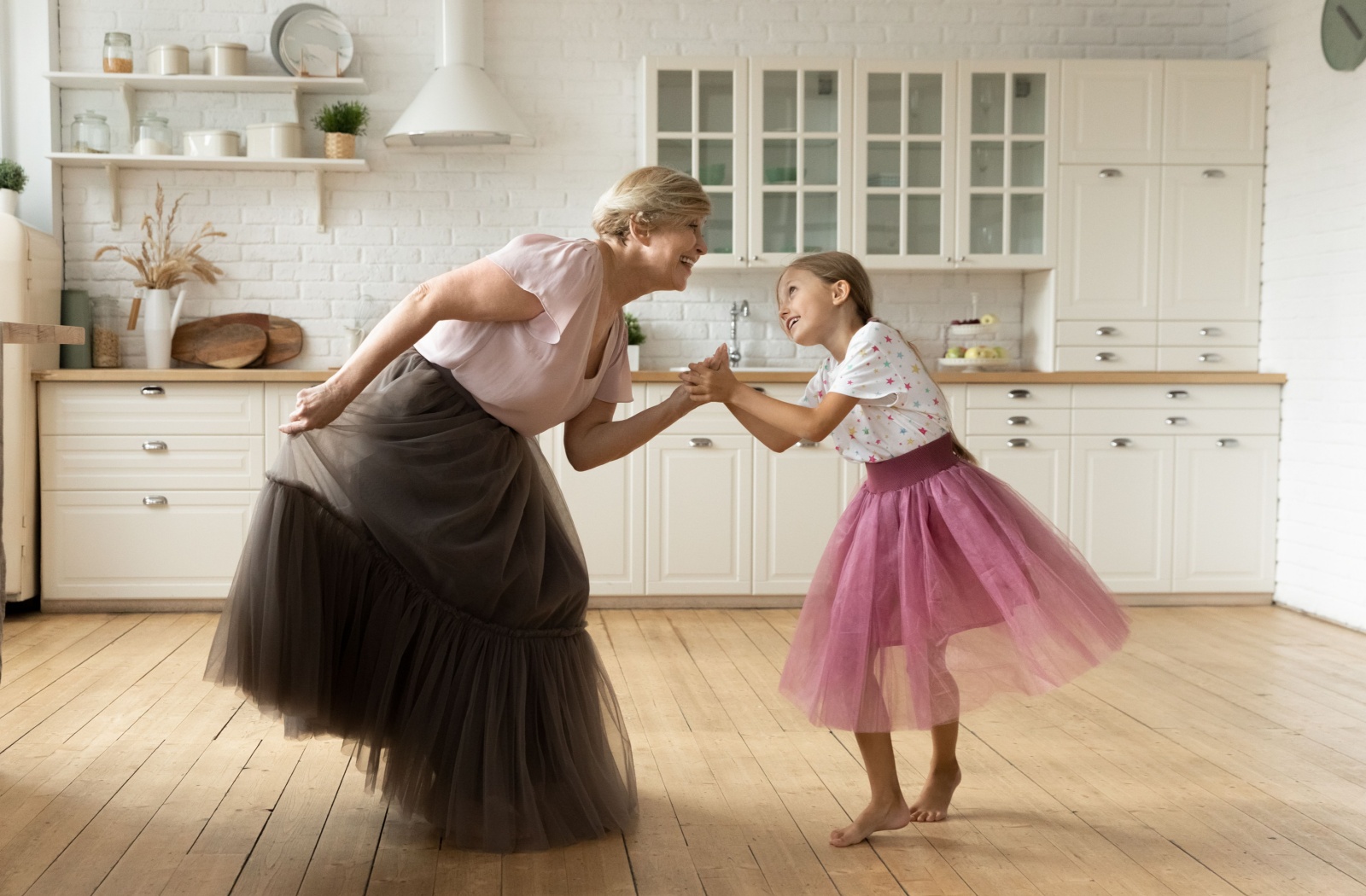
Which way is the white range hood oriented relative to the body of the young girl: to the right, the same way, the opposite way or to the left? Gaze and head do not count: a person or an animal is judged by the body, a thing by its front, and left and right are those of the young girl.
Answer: to the left

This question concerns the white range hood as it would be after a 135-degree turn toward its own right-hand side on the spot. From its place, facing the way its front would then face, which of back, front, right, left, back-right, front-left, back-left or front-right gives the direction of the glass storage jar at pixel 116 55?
front-left

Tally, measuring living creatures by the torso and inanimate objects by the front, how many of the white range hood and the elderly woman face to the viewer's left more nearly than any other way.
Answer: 0

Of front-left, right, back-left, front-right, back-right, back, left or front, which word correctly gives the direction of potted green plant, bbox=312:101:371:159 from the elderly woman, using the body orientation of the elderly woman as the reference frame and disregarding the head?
left

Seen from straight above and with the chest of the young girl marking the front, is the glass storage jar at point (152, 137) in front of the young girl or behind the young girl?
in front

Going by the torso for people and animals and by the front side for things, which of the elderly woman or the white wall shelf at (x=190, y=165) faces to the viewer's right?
the elderly woman

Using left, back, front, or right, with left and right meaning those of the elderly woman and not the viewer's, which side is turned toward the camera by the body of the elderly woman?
right

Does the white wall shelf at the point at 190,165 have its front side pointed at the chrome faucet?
no

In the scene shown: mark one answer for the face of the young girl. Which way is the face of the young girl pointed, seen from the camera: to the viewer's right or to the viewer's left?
to the viewer's left

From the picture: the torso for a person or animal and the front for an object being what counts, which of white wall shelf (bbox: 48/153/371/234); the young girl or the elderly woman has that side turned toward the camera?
the white wall shelf

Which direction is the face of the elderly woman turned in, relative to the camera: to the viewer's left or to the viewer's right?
to the viewer's right

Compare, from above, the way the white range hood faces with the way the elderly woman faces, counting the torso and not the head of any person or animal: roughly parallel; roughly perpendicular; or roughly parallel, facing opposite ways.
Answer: roughly perpendicular

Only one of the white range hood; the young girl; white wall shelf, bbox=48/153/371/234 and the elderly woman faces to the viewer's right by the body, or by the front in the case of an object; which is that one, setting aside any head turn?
the elderly woman

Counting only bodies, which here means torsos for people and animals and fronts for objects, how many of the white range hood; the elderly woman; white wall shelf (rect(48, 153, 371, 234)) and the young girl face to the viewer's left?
1

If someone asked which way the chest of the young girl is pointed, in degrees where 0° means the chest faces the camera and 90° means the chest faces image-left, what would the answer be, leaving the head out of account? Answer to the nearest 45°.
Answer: approximately 90°

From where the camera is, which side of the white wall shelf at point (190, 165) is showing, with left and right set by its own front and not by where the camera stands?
front

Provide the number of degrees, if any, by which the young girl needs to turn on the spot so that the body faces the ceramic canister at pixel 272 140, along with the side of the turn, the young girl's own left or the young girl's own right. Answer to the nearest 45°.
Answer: approximately 45° to the young girl's own right
